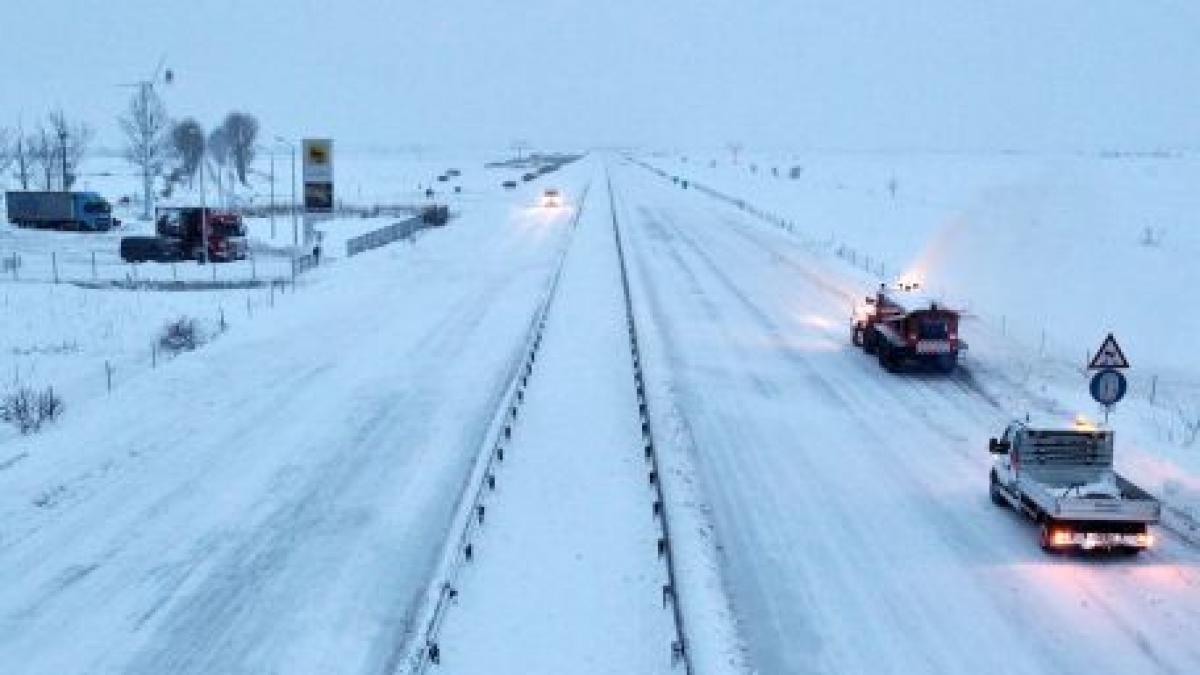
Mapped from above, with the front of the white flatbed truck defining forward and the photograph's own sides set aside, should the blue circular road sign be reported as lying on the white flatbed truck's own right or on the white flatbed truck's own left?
on the white flatbed truck's own right

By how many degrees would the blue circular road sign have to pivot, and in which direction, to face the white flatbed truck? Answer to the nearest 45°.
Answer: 0° — it already faces it

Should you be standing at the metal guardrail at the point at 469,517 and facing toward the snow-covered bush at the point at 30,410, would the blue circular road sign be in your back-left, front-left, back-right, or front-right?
back-right

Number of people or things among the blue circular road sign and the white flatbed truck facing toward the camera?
1

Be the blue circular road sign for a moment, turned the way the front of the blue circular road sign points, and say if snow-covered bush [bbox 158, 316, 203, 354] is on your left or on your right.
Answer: on your right

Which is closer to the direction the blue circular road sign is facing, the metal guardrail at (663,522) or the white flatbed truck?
the white flatbed truck

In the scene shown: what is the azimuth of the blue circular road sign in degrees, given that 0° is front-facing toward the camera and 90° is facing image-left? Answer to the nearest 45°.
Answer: approximately 0°

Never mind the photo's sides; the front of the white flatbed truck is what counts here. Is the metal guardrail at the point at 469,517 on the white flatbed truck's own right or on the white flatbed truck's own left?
on the white flatbed truck's own left

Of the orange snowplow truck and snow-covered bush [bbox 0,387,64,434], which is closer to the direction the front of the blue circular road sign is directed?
the snow-covered bush

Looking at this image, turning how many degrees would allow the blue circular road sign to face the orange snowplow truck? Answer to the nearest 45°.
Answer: approximately 135° to its right

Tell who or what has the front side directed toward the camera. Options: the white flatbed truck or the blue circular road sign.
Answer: the blue circular road sign

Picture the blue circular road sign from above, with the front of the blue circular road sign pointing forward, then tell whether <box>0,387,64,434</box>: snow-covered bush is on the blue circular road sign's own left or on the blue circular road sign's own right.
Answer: on the blue circular road sign's own right

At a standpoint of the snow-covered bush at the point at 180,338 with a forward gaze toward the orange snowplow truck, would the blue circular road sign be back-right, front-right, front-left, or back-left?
front-right

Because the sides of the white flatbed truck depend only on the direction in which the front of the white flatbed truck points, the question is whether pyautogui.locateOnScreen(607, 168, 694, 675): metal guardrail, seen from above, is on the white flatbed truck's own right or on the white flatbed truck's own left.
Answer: on the white flatbed truck's own left

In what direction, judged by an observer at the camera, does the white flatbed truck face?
facing away from the viewer and to the left of the viewer
